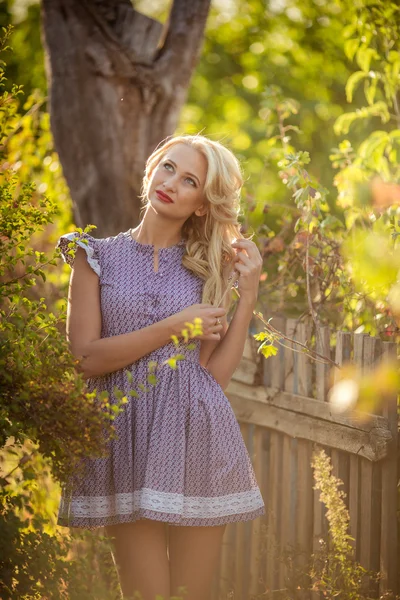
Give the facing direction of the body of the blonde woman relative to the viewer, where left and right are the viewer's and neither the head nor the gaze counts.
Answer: facing the viewer

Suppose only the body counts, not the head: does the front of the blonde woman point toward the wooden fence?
no
